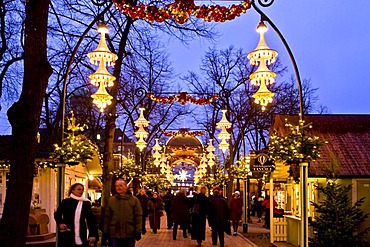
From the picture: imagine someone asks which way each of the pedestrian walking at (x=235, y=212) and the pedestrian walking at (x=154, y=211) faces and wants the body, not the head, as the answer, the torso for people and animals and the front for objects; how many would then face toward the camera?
2

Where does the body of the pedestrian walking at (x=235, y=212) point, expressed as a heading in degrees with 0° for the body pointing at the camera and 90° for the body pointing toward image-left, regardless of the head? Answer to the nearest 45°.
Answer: approximately 0°

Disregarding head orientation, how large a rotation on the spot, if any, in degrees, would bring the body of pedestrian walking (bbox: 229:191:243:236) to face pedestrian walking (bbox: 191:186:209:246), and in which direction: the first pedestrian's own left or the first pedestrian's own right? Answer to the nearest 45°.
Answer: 0° — they already face them

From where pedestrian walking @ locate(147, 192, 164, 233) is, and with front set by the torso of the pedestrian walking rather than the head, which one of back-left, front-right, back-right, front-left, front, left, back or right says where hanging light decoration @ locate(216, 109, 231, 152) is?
back-left
